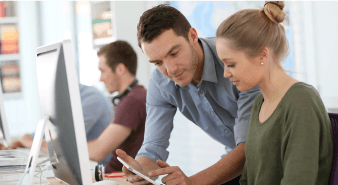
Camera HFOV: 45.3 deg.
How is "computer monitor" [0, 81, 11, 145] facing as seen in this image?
to the viewer's right

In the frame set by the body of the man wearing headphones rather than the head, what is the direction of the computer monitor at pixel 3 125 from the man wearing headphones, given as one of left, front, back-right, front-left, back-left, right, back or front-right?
front-left

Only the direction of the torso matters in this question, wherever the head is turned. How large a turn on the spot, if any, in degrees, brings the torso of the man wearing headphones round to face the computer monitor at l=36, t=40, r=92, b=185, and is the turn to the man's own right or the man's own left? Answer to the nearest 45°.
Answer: approximately 90° to the man's own left

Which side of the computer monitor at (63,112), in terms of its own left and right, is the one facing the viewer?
right

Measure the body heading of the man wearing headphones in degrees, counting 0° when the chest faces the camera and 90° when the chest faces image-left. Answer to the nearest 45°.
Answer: approximately 90°

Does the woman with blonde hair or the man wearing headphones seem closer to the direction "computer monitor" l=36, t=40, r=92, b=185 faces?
the woman with blonde hair

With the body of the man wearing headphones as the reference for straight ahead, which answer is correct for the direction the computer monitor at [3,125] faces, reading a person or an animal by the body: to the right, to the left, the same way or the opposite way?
the opposite way

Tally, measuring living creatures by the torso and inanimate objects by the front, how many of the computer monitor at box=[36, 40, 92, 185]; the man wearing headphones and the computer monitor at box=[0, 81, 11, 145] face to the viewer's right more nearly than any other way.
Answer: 2

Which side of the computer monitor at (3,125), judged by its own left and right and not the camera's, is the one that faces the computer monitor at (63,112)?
right

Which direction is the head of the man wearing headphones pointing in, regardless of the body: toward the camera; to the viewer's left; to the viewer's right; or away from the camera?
to the viewer's left

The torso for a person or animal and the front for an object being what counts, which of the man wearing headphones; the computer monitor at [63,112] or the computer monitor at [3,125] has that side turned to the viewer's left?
the man wearing headphones
